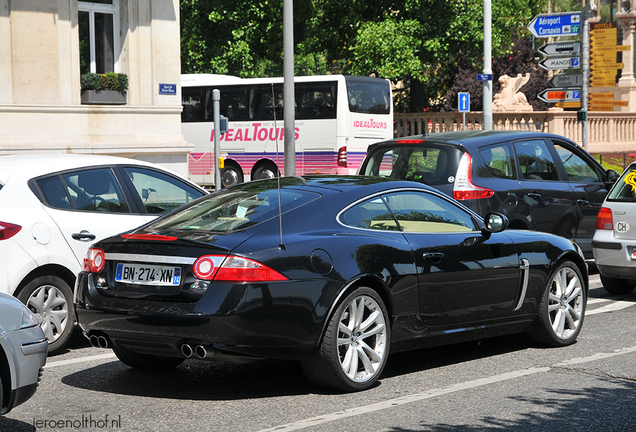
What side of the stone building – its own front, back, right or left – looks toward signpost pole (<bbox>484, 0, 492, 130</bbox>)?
left

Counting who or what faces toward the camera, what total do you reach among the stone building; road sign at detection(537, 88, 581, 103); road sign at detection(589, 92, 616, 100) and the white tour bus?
3

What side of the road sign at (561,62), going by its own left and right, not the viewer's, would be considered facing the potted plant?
right

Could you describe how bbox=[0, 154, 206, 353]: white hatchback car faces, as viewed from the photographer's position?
facing away from the viewer and to the right of the viewer

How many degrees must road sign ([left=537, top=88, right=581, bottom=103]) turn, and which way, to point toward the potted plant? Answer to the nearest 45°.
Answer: approximately 45° to its right
